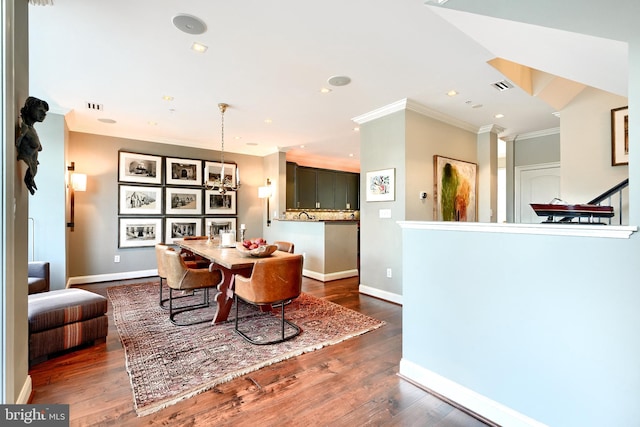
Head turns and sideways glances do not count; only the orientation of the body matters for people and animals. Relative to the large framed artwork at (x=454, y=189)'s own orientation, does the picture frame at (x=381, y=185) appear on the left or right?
on its right

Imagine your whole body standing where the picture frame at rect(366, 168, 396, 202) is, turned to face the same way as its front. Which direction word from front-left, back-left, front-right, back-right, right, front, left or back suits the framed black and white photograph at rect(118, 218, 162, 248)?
front-right

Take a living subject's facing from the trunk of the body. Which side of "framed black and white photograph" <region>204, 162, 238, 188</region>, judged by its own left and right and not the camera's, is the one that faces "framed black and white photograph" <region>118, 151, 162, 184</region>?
right

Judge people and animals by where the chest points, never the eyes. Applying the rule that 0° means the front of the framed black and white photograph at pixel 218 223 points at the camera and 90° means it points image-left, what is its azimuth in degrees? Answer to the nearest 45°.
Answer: approximately 0°

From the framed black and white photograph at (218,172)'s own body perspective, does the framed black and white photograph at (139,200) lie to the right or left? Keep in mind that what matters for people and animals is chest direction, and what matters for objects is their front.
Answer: on its right

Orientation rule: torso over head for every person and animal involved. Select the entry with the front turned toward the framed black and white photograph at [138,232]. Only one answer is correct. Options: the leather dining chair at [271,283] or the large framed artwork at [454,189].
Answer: the leather dining chair

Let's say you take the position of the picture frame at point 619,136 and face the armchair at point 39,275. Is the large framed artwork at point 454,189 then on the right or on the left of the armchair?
right

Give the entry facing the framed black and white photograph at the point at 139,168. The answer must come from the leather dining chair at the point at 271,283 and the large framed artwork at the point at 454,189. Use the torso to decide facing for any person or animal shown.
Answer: the leather dining chair

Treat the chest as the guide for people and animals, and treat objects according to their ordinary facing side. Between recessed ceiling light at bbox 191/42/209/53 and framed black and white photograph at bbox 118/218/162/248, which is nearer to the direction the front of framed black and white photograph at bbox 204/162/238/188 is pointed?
the recessed ceiling light

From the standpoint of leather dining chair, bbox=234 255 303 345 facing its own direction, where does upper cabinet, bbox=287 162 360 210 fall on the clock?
The upper cabinet is roughly at 2 o'clock from the leather dining chair.

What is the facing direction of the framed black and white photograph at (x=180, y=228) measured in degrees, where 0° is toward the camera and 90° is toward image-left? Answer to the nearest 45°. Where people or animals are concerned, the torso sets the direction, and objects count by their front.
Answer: approximately 0°

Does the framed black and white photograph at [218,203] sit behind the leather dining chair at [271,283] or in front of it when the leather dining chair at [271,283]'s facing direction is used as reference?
in front

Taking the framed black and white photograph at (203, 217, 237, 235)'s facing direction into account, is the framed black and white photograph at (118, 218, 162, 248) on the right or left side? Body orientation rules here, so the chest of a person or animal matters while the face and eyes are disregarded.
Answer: on its right

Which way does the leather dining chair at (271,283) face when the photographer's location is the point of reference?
facing away from the viewer and to the left of the viewer

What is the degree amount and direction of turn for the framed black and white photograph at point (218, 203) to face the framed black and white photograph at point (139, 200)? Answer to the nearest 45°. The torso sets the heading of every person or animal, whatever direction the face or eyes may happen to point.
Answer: approximately 90° to its right
